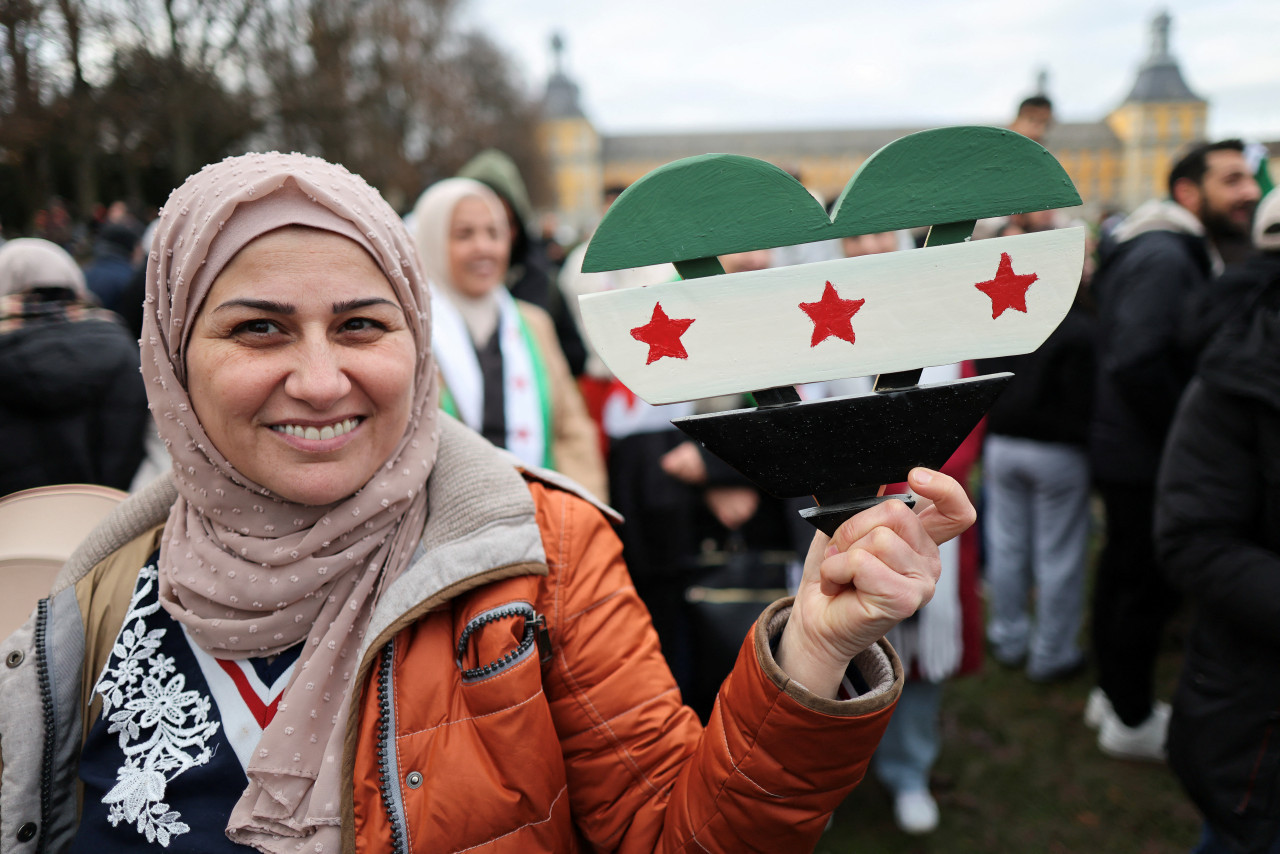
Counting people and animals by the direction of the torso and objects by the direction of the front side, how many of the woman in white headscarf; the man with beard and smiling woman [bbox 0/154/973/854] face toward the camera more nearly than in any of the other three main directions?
2

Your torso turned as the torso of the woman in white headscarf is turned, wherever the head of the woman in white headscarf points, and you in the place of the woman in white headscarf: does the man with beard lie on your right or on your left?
on your left

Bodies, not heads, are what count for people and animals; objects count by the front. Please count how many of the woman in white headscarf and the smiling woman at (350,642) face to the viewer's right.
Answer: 0
